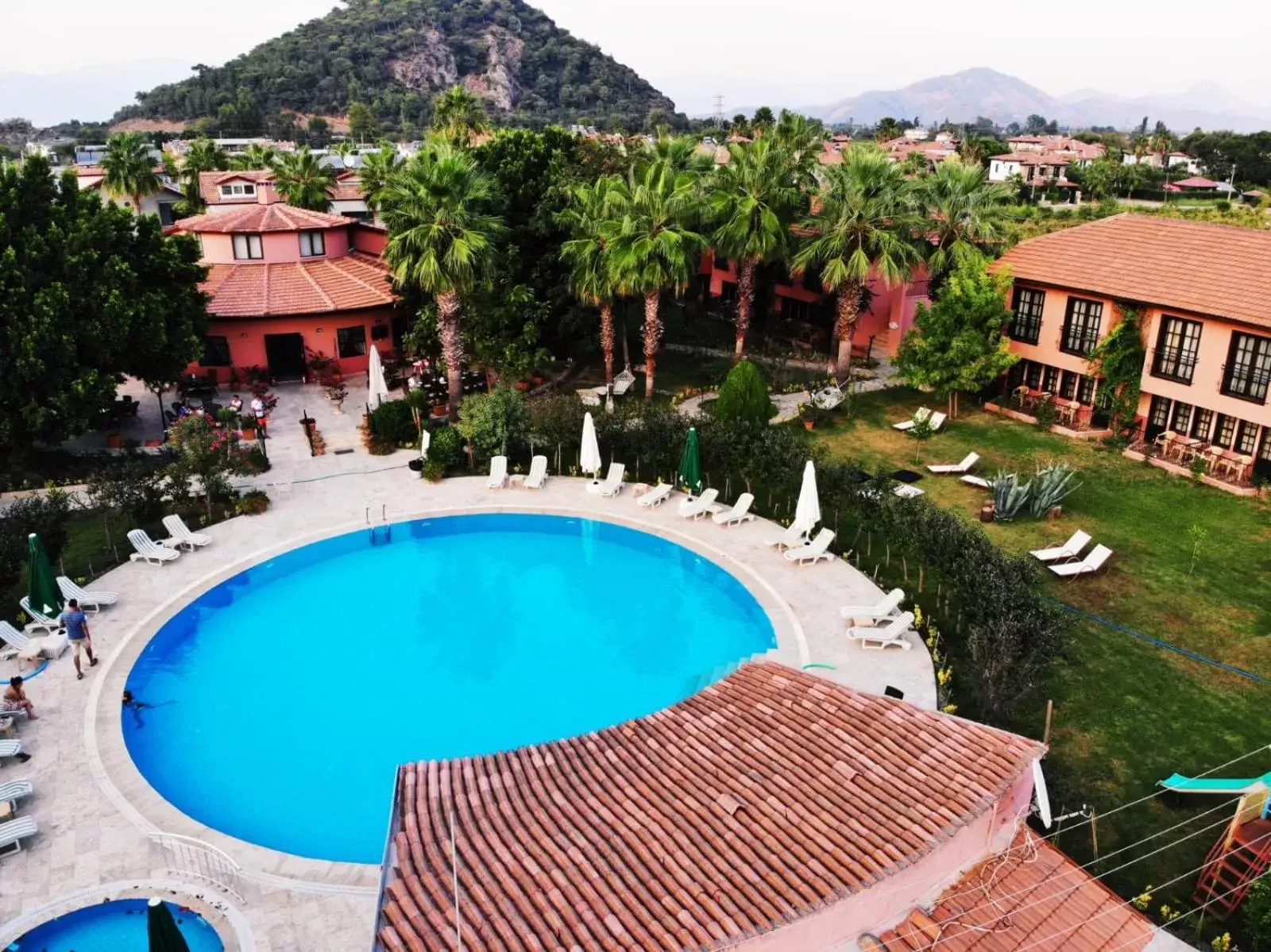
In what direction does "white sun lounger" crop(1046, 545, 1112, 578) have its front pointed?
to the viewer's left

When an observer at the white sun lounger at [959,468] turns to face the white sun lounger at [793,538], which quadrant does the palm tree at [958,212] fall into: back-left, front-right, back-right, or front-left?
back-right

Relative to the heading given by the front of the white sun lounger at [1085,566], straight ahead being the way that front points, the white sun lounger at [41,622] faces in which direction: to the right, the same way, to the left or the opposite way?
the opposite way

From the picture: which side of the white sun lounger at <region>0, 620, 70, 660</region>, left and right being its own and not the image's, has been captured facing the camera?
right

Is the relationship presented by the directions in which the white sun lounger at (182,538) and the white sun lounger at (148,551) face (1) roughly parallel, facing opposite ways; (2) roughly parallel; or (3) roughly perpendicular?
roughly parallel

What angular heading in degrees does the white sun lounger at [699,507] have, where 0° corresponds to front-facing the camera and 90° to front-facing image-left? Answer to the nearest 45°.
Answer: approximately 45°

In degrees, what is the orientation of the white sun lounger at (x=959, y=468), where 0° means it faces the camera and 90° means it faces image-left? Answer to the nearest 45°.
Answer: approximately 90°

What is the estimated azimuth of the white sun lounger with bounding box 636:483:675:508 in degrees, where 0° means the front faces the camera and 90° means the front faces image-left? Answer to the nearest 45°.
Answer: approximately 45°

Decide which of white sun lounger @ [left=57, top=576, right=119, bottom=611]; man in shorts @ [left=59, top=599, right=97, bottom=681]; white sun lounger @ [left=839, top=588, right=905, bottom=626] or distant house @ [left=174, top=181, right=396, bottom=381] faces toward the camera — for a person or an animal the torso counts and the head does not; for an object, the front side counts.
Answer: the distant house

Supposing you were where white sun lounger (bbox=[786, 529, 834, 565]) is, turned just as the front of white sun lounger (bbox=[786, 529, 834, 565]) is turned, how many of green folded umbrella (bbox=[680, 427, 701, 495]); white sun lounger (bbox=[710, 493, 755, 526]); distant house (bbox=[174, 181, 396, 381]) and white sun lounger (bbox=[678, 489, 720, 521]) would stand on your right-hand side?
4

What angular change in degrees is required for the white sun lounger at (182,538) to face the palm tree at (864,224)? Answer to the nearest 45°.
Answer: approximately 45° to its left

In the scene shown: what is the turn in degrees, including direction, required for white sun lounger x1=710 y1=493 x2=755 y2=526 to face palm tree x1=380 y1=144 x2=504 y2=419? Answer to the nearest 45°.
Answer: approximately 90° to its right

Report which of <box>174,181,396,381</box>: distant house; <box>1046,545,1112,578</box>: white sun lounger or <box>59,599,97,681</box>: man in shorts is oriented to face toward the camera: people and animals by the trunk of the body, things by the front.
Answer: the distant house

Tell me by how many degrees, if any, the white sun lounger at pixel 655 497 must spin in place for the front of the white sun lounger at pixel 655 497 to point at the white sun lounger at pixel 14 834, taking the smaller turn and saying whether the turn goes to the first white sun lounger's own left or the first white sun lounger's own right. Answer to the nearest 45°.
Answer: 0° — it already faces it

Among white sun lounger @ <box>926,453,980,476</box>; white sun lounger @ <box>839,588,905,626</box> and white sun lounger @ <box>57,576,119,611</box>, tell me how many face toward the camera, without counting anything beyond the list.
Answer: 0

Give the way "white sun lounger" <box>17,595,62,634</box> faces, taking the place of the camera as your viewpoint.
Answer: facing the viewer and to the right of the viewer

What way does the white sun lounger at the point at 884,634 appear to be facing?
to the viewer's left

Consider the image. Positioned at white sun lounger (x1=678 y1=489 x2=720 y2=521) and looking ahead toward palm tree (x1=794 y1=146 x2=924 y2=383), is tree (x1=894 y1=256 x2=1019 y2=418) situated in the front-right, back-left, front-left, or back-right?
front-right

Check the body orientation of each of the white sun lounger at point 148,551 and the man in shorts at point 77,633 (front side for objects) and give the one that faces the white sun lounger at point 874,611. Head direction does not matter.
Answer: the white sun lounger at point 148,551

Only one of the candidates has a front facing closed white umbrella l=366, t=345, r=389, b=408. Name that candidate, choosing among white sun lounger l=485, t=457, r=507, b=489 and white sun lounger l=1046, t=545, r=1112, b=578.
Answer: white sun lounger l=1046, t=545, r=1112, b=578

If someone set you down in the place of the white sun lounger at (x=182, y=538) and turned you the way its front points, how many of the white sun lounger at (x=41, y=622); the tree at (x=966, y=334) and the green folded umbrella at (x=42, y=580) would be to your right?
2

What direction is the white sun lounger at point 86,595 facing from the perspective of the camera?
to the viewer's right
